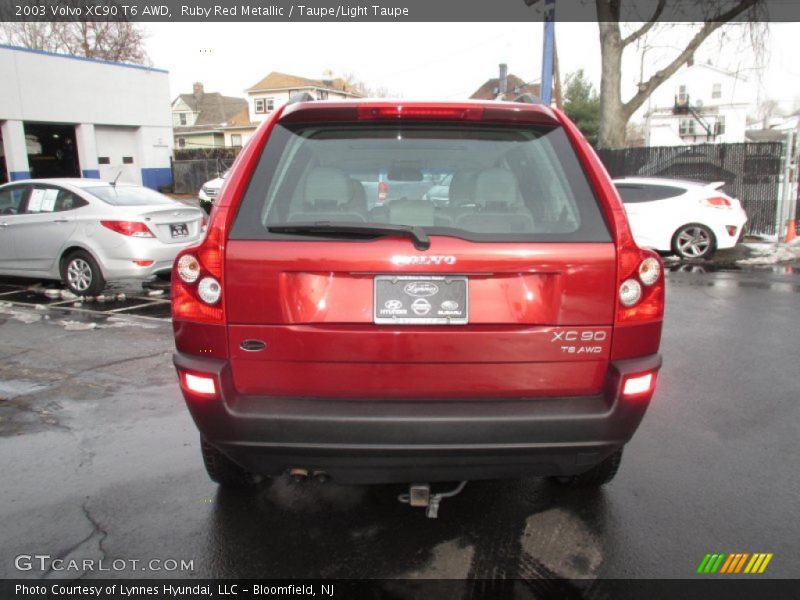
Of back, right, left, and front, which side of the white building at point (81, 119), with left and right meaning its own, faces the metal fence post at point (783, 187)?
front

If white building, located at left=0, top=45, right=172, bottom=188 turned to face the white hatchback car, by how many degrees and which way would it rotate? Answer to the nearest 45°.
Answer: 0° — it already faces it

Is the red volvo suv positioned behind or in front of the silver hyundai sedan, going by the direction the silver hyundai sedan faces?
behind

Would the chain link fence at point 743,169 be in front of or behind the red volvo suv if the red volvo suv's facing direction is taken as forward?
in front

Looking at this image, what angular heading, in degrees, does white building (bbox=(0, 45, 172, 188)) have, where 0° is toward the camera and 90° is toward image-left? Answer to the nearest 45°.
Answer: approximately 315°

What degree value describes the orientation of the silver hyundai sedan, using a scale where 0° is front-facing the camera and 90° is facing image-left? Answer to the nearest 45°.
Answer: approximately 135°

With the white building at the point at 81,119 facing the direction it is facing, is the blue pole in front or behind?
in front

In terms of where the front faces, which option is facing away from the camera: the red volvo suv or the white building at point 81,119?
the red volvo suv

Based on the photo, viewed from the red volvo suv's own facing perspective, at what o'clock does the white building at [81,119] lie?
The white building is roughly at 11 o'clock from the red volvo suv.

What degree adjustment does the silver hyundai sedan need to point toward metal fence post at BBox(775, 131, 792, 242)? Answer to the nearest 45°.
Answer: approximately 135° to its right

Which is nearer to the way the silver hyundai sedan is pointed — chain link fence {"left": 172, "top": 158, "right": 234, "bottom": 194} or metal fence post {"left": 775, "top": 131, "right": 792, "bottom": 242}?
the chain link fence

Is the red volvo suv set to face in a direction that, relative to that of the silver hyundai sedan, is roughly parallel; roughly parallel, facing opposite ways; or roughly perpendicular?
roughly perpendicular

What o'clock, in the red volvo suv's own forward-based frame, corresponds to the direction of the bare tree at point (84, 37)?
The bare tree is roughly at 11 o'clock from the red volvo suv.

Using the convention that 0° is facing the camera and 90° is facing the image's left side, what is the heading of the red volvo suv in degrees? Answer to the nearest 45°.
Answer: approximately 180°

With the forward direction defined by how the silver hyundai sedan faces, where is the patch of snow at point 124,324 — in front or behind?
behind

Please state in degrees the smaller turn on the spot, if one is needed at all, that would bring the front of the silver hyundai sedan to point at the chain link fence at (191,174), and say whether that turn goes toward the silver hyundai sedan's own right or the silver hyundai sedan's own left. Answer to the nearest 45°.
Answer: approximately 45° to the silver hyundai sedan's own right
